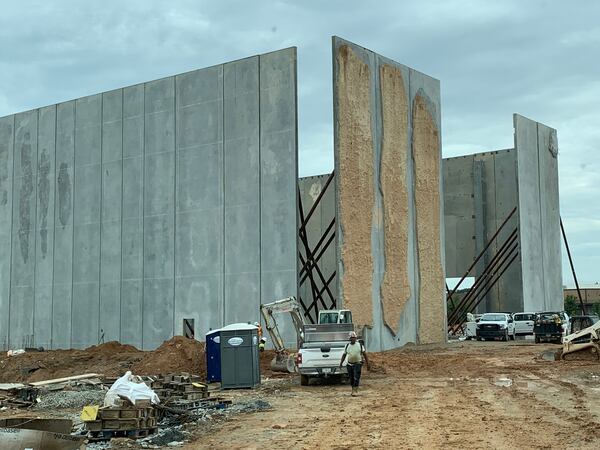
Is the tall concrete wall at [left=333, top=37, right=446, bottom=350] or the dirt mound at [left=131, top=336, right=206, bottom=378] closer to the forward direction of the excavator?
the dirt mound

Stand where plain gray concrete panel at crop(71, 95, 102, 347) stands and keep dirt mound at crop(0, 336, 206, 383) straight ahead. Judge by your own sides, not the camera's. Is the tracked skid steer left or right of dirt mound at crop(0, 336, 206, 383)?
left

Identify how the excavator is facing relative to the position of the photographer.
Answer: facing the viewer and to the left of the viewer

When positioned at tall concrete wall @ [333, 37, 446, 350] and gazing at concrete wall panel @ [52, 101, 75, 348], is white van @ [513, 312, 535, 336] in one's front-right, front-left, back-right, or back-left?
back-right
